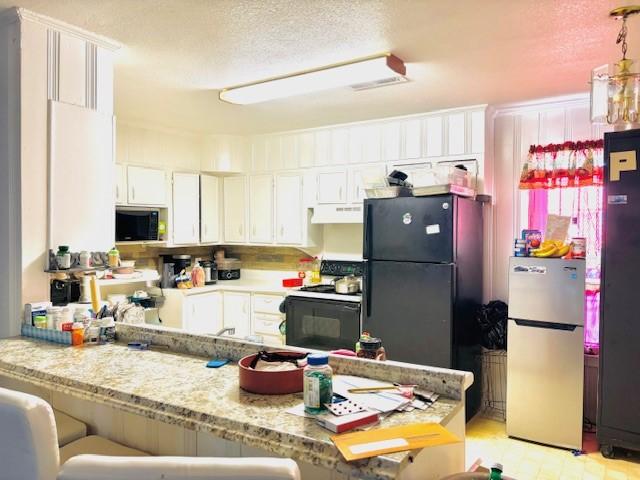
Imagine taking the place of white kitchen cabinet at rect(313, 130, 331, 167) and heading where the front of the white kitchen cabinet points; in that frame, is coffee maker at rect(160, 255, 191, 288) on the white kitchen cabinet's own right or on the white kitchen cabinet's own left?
on the white kitchen cabinet's own right

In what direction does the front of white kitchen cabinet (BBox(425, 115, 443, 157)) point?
toward the camera

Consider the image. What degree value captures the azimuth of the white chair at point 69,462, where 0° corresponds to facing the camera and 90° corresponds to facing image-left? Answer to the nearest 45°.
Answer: approximately 225°

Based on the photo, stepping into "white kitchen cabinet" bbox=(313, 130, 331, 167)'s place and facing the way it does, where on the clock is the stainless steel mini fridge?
The stainless steel mini fridge is roughly at 9 o'clock from the white kitchen cabinet.

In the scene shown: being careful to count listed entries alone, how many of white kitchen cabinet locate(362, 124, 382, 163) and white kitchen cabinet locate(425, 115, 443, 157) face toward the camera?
2

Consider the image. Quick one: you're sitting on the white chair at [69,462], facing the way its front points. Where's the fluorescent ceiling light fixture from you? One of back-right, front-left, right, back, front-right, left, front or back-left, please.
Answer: front

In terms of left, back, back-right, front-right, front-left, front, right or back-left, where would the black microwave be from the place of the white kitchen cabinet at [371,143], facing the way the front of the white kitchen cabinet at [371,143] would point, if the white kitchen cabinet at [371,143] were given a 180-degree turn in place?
left

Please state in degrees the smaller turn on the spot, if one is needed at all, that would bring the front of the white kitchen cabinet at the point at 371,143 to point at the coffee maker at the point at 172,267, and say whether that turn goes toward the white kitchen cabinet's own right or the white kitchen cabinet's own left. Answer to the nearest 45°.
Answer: approximately 90° to the white kitchen cabinet's own right

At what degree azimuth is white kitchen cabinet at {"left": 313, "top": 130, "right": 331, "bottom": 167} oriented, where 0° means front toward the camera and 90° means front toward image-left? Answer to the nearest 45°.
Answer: approximately 45°

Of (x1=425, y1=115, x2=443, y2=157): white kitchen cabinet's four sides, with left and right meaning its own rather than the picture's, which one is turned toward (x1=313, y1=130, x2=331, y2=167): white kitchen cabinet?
right

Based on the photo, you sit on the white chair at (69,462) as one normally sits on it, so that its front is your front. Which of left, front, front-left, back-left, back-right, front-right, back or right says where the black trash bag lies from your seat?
front

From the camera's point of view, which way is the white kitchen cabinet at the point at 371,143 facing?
toward the camera

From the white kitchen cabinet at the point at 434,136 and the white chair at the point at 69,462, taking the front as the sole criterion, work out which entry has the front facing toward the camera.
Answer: the white kitchen cabinet

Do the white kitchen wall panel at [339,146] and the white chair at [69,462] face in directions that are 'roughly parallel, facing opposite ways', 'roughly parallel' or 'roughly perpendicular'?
roughly parallel, facing opposite ways

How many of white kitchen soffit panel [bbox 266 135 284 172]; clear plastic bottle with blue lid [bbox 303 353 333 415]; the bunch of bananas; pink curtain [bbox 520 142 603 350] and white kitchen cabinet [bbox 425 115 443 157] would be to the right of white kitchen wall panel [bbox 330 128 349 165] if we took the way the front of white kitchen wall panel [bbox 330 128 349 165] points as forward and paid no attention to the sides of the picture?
1

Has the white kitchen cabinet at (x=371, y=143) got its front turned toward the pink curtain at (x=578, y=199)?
no
